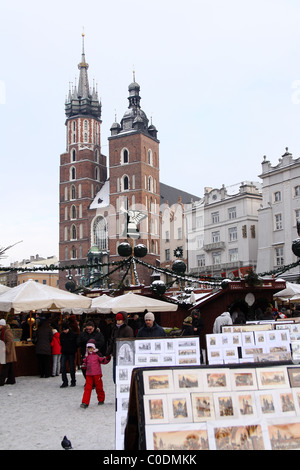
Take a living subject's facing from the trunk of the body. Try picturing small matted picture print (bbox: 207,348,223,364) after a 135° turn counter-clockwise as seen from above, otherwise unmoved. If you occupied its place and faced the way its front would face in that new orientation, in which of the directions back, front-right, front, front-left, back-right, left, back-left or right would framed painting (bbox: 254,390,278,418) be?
back-right

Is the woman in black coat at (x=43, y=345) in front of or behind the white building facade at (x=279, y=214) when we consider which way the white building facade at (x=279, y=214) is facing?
in front

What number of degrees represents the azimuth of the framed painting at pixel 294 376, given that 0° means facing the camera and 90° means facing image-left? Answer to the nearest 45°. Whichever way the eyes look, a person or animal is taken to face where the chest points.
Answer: approximately 0°

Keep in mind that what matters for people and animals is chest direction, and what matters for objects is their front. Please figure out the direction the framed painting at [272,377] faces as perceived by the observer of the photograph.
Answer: facing the viewer

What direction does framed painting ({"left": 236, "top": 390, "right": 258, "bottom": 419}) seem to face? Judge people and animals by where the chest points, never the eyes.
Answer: toward the camera

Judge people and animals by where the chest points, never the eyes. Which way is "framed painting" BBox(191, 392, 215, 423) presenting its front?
toward the camera

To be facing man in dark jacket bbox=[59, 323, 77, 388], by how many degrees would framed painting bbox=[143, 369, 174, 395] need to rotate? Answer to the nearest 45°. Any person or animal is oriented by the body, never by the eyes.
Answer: approximately 180°

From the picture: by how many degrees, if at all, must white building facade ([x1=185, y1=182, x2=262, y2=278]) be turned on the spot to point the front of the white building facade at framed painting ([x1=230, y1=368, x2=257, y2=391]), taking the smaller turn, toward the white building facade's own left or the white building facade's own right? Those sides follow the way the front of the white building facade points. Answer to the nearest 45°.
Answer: approximately 45° to the white building facade's own left

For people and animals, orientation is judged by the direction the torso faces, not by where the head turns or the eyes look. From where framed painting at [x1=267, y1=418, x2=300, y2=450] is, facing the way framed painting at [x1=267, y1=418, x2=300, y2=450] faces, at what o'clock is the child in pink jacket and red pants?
The child in pink jacket and red pants is roughly at 5 o'clock from the framed painting.

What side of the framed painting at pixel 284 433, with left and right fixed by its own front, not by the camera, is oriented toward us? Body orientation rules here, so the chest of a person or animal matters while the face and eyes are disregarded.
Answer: front
